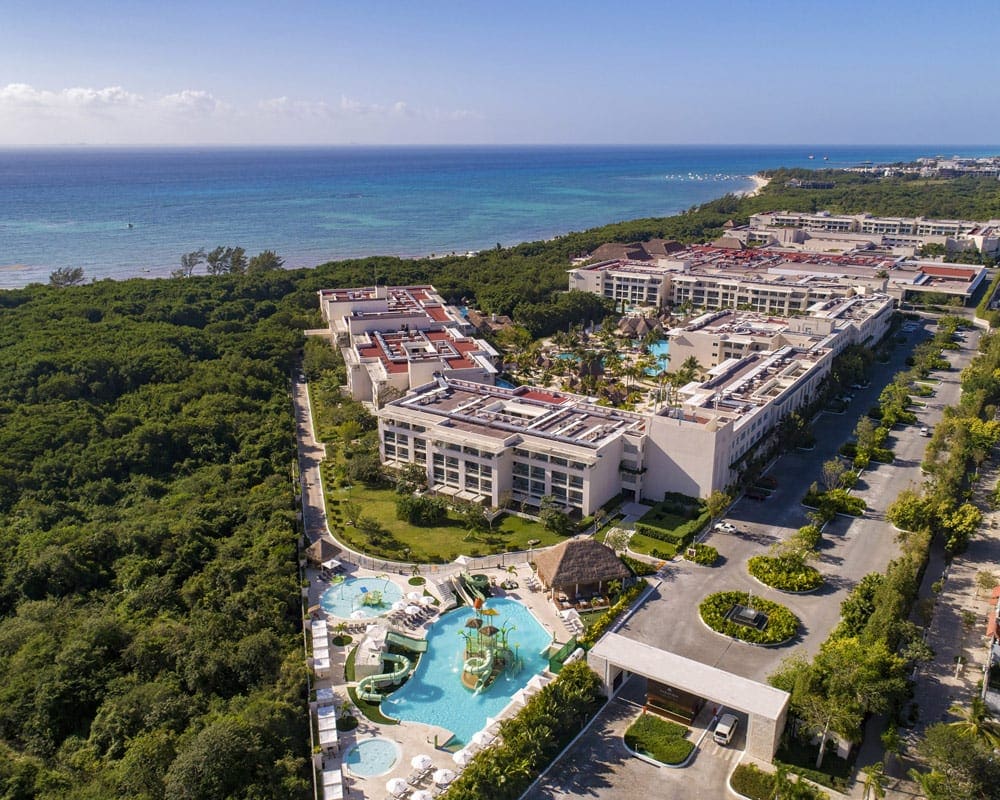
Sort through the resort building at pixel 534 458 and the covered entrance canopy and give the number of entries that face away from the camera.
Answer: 0

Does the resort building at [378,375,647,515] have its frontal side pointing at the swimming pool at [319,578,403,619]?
yes

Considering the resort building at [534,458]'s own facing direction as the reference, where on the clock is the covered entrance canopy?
The covered entrance canopy is roughly at 10 o'clock from the resort building.

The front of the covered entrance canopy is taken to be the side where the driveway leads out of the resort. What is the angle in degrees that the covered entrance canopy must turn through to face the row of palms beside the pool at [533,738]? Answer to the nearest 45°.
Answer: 0° — it already faces it

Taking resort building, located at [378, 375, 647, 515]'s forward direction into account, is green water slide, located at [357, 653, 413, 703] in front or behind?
in front

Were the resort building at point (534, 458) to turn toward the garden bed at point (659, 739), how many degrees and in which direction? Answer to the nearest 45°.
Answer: approximately 45° to its left

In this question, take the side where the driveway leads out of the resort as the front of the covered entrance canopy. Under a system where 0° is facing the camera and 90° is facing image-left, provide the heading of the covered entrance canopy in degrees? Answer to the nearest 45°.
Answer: approximately 45°

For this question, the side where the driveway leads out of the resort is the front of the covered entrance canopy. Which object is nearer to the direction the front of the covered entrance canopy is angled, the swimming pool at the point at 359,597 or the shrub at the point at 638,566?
the swimming pool

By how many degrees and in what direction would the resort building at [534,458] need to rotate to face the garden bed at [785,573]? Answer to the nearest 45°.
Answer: approximately 90° to its left

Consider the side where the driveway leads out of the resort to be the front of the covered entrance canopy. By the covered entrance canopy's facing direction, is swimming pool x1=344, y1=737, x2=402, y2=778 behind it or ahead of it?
ahead

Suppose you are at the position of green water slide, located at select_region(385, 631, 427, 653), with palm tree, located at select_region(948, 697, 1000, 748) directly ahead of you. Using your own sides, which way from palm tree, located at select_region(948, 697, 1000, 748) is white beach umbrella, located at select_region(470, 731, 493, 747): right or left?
right

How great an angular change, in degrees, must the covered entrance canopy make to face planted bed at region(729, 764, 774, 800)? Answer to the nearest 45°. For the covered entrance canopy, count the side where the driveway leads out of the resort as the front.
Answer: approximately 90° to its left

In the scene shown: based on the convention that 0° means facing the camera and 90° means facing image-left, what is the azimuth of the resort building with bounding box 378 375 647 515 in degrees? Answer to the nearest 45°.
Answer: approximately 45°

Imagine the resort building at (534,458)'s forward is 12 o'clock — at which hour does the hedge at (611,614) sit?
The hedge is roughly at 10 o'clock from the resort building.

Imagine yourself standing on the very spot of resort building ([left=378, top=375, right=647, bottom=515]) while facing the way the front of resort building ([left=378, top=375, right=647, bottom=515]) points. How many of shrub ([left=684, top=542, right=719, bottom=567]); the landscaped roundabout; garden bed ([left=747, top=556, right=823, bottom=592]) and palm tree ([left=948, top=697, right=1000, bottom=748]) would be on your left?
4
